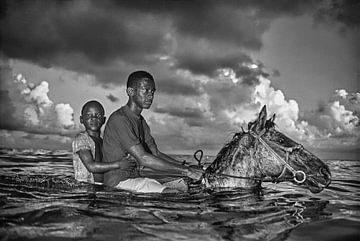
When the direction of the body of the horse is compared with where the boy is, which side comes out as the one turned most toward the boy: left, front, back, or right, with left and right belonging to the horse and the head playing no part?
back

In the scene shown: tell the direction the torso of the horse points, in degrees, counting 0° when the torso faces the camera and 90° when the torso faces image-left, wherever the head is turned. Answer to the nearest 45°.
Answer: approximately 270°
